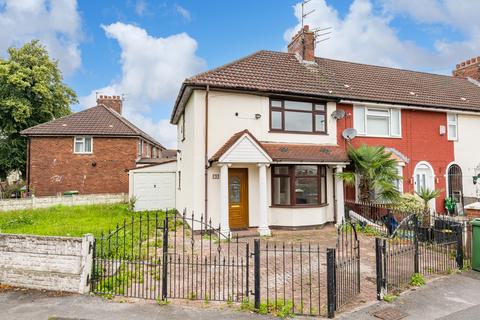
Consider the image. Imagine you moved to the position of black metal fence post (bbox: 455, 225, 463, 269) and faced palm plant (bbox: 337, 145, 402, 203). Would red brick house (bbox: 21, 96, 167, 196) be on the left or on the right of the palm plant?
left

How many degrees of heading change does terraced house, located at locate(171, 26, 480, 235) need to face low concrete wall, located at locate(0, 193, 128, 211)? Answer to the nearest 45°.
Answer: approximately 135° to its right

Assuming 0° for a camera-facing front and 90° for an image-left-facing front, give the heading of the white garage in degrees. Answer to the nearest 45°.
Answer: approximately 0°

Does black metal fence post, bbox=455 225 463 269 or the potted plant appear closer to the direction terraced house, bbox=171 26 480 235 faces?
the black metal fence post

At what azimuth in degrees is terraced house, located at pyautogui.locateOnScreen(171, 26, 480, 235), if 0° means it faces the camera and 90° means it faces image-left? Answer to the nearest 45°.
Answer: approximately 315°

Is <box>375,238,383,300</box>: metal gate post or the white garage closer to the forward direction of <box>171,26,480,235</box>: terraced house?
the metal gate post

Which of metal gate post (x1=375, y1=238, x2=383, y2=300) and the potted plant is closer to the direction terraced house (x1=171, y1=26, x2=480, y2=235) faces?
the metal gate post

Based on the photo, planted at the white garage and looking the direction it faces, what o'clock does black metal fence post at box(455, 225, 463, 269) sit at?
The black metal fence post is roughly at 11 o'clock from the white garage.
